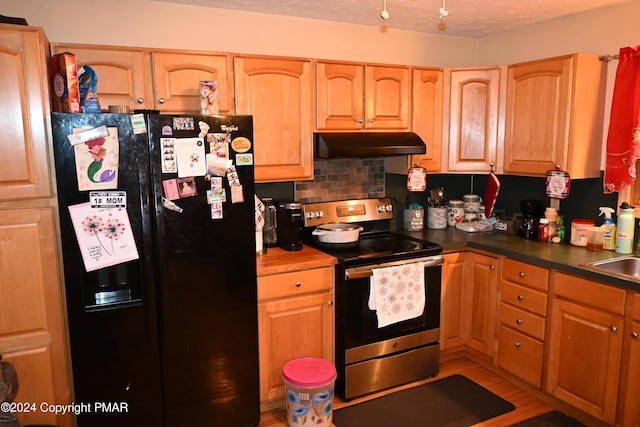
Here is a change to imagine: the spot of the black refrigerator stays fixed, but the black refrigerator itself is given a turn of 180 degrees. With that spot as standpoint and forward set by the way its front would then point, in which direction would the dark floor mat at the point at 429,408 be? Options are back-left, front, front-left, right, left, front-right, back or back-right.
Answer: right

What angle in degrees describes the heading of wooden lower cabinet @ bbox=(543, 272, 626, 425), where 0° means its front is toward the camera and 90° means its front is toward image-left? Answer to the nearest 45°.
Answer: approximately 45°
